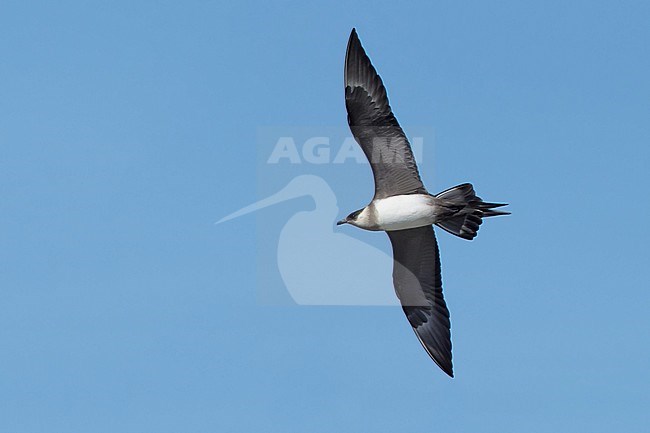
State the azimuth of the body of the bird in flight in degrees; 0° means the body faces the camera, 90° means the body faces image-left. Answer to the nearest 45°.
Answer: approximately 90°
